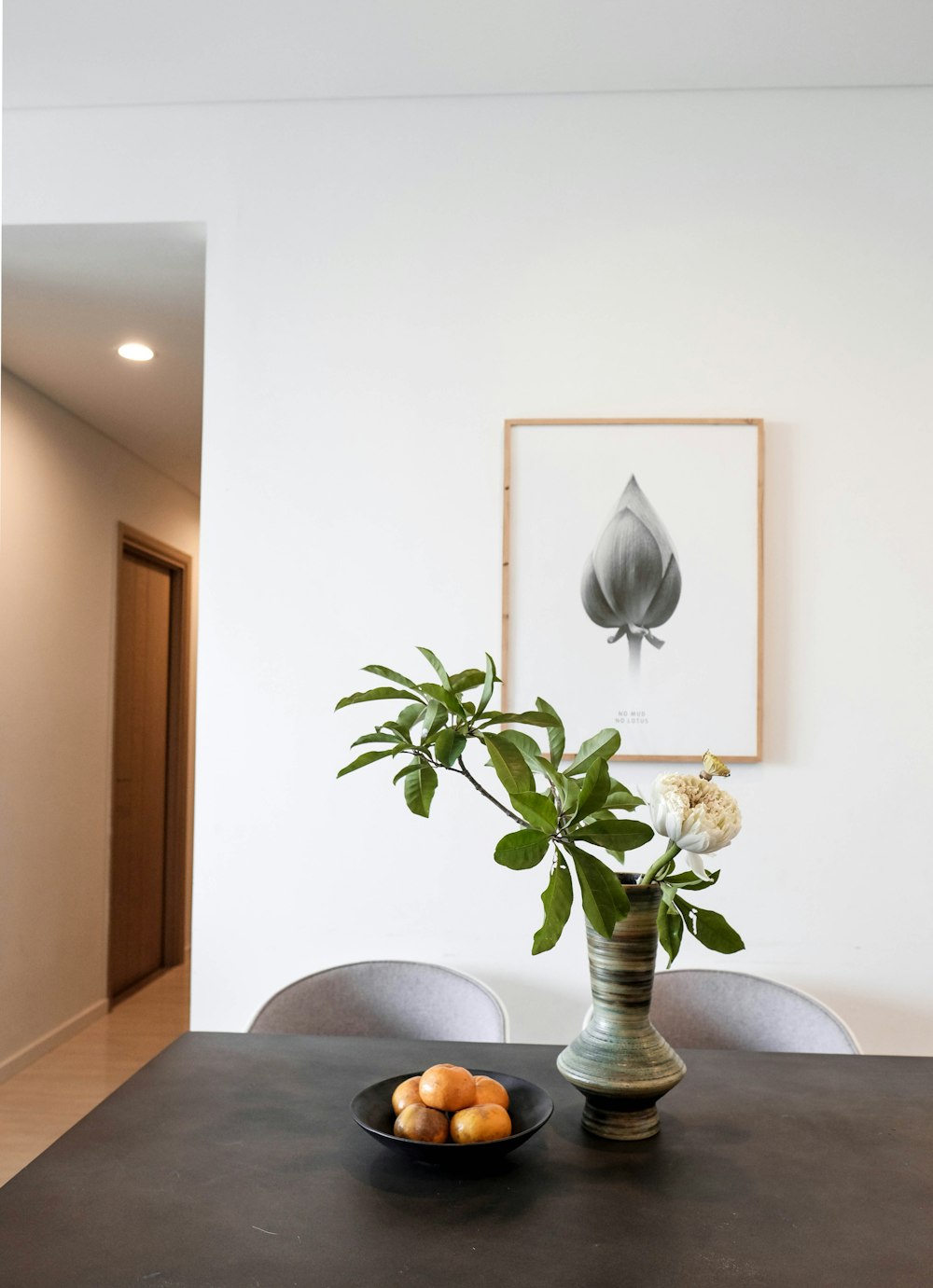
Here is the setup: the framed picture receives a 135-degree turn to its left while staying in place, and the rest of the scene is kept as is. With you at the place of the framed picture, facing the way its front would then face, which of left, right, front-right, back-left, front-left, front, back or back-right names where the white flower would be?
back-right

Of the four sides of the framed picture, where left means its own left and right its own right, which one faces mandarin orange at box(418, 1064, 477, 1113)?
front

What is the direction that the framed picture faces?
toward the camera

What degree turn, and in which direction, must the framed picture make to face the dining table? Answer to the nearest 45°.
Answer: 0° — it already faces it

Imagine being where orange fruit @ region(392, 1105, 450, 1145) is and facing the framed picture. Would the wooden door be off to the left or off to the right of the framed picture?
left

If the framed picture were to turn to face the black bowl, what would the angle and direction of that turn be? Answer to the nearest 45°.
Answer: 0° — it already faces it

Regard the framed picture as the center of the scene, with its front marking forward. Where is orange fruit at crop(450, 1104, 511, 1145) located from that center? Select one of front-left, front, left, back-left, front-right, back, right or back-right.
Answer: front

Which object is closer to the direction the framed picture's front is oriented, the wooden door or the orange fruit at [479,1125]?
the orange fruit

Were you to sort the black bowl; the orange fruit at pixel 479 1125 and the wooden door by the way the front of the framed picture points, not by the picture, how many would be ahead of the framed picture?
2

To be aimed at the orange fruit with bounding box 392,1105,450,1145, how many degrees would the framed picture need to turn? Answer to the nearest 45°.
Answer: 0° — it already faces it

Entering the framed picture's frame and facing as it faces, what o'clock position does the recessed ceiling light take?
The recessed ceiling light is roughly at 4 o'clock from the framed picture.

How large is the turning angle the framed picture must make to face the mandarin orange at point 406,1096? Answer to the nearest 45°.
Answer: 0° — it already faces it

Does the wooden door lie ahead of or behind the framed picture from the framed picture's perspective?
behind
